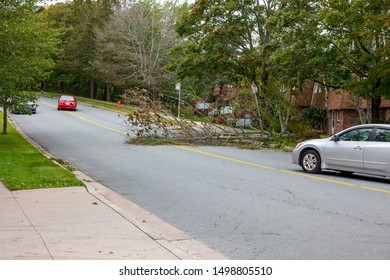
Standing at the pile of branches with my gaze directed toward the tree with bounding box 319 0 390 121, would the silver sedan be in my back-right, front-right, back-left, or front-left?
front-right

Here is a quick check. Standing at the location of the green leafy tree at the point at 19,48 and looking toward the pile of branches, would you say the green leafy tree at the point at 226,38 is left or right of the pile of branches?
left

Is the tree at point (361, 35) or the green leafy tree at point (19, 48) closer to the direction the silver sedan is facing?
the green leafy tree

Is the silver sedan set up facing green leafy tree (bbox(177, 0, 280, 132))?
no

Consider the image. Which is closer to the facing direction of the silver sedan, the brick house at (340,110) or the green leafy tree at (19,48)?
the green leafy tree

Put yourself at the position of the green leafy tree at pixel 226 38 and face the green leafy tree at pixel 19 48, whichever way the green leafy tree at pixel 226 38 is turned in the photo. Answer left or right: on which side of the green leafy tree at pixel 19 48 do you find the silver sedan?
left

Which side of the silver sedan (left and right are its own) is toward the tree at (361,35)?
right

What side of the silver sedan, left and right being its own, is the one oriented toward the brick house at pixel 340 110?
right

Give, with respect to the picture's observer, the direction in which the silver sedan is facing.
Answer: facing to the left of the viewer

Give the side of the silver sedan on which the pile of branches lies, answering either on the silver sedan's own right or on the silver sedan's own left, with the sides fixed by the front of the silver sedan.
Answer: on the silver sedan's own right

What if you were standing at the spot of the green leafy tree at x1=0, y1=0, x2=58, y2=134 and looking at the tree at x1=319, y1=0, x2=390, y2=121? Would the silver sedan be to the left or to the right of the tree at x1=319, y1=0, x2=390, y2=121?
right

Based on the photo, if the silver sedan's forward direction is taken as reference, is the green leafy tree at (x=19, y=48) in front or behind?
in front
